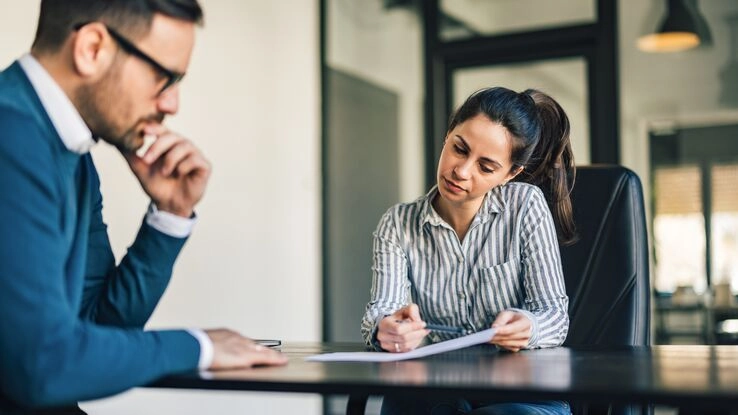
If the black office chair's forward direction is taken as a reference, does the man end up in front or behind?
in front

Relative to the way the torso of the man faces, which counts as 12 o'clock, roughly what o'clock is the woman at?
The woman is roughly at 11 o'clock from the man.

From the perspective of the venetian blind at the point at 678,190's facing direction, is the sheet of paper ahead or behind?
ahead

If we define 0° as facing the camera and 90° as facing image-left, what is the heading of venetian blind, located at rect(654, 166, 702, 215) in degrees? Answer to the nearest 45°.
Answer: approximately 0°

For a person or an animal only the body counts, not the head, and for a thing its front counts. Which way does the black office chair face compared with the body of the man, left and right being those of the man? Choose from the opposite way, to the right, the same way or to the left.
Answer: the opposite way

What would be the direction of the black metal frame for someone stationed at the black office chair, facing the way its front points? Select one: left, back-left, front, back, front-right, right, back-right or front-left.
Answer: back-right

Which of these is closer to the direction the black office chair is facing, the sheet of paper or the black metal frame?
the sheet of paper

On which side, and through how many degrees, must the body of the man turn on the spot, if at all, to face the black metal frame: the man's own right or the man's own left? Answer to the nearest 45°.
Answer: approximately 45° to the man's own left

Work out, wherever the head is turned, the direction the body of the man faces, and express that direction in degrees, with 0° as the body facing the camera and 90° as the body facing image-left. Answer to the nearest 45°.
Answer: approximately 270°

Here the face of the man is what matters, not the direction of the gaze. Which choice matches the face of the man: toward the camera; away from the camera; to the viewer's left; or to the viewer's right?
to the viewer's right

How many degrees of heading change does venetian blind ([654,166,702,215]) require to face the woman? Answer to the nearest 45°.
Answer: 0° — it already faces them
